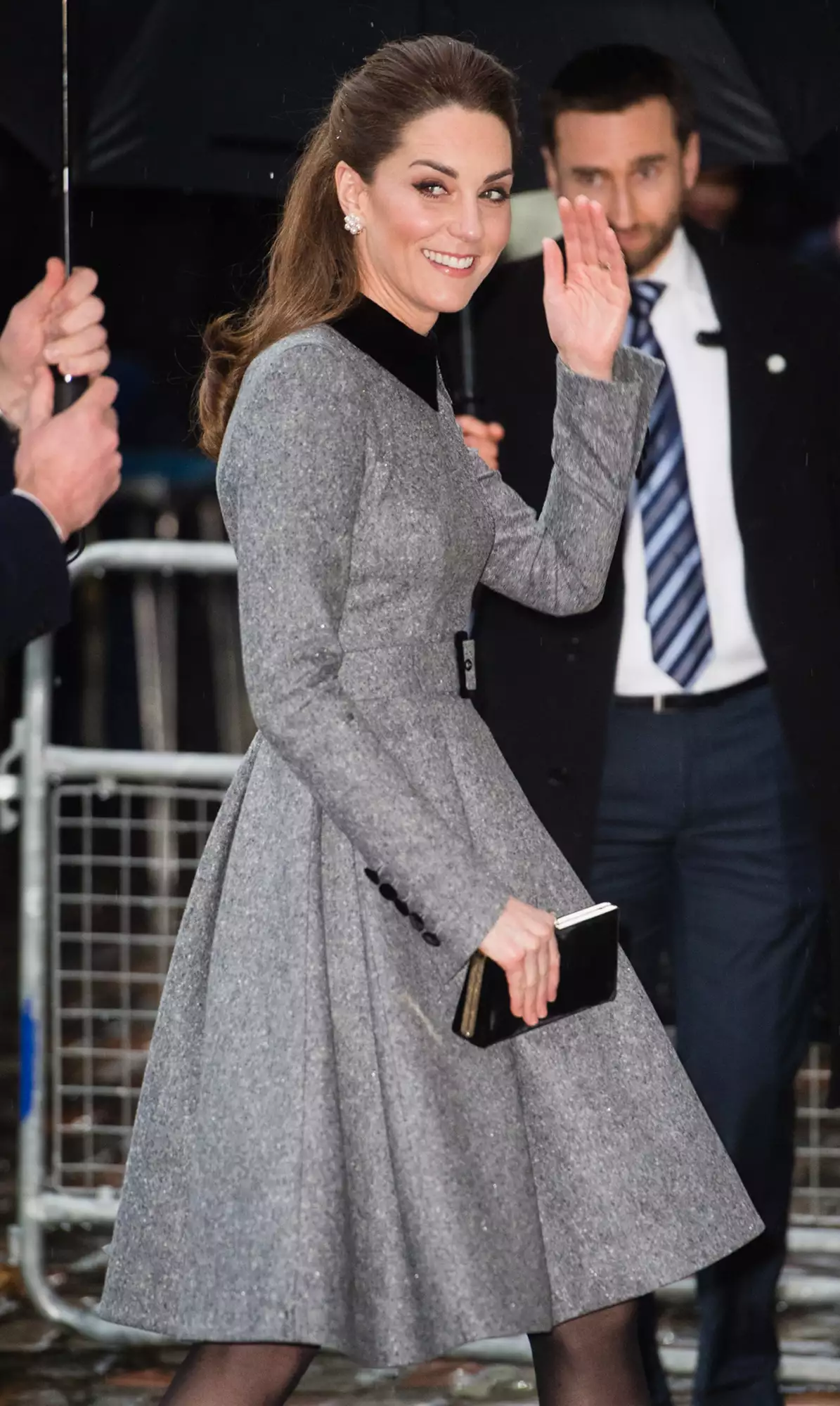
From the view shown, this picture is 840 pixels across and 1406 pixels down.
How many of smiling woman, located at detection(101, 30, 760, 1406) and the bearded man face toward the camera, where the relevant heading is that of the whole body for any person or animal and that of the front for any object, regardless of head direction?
1

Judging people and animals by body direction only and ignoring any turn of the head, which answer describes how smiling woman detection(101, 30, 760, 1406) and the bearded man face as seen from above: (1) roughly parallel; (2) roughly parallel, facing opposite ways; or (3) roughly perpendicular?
roughly perpendicular

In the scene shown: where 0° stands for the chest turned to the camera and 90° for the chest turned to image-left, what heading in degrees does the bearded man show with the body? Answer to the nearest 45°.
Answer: approximately 0°

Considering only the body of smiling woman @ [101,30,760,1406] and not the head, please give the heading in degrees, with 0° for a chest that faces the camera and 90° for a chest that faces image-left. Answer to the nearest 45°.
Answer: approximately 270°

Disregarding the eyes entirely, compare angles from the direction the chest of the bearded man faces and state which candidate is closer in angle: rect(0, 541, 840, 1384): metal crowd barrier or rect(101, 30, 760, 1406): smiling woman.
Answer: the smiling woman
